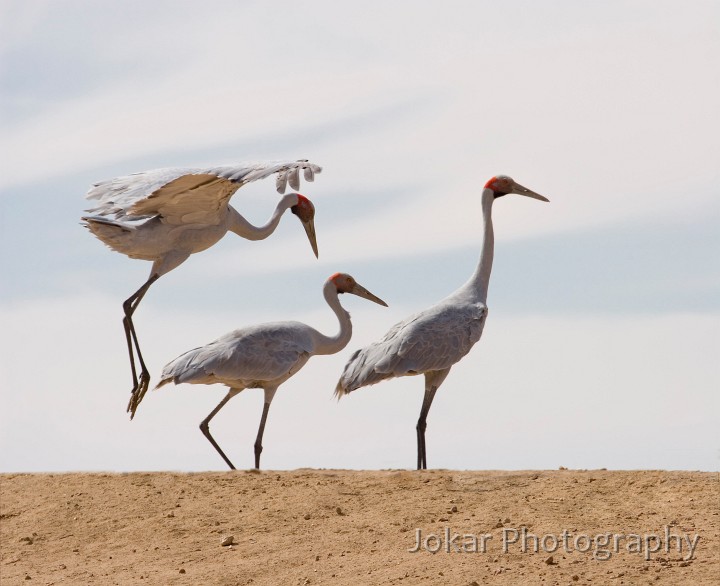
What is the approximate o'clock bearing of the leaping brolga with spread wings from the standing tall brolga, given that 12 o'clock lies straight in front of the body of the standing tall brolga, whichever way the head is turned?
The leaping brolga with spread wings is roughly at 6 o'clock from the standing tall brolga.

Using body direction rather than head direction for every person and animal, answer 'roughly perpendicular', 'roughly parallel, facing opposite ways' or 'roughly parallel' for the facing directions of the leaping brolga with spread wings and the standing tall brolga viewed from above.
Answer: roughly parallel

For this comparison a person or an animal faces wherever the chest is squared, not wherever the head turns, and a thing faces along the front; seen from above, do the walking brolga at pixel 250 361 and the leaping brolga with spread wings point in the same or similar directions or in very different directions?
same or similar directions

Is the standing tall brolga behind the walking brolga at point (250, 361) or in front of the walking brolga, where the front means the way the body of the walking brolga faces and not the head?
in front

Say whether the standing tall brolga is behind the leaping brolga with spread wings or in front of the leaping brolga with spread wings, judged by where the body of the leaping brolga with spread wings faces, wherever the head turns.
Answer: in front

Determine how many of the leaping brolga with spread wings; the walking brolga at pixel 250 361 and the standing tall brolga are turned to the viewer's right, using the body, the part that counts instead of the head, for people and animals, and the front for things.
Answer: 3

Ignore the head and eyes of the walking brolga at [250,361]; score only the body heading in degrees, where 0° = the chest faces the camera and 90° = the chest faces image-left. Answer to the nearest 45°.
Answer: approximately 270°

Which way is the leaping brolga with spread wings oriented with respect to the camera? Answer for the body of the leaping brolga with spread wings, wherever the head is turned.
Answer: to the viewer's right

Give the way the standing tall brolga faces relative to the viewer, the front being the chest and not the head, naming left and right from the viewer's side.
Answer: facing to the right of the viewer

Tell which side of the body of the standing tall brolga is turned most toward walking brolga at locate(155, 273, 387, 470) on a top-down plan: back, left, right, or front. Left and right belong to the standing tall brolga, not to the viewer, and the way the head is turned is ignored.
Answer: back

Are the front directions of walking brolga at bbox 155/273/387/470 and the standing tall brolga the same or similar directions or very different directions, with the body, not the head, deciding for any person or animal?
same or similar directions
